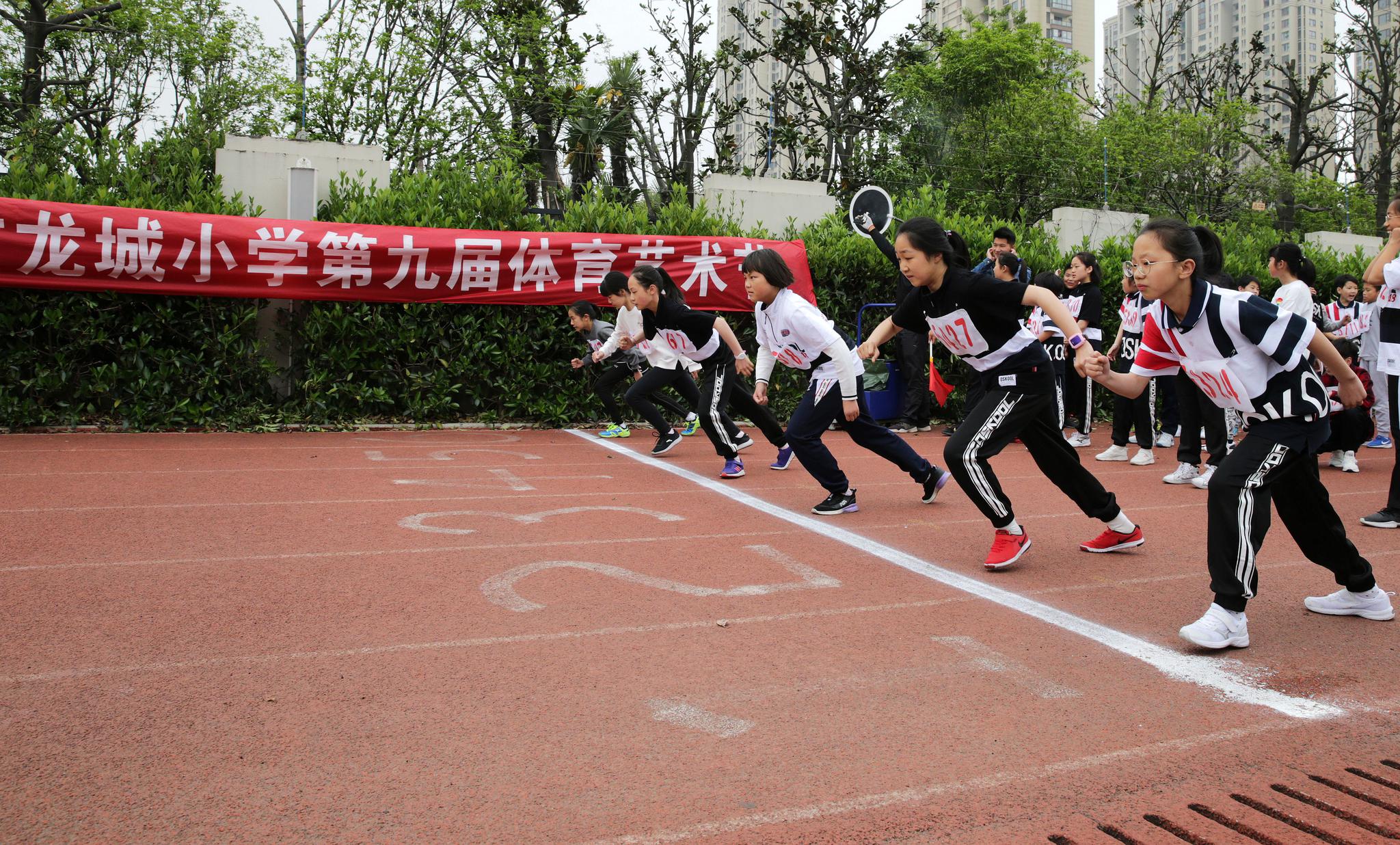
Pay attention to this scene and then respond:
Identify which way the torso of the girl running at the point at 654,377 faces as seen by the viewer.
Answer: to the viewer's left

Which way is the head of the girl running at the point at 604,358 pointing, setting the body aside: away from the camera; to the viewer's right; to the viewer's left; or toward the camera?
to the viewer's left

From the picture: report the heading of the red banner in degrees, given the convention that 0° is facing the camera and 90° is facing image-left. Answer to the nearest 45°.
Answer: approximately 0°

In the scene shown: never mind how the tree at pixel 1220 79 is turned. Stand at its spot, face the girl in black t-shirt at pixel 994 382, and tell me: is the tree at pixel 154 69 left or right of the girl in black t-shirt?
right

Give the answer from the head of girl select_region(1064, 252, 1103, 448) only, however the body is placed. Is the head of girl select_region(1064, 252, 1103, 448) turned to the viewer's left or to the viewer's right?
to the viewer's left

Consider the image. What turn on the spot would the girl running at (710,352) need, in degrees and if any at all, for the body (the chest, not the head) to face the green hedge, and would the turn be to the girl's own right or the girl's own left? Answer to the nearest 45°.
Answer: approximately 90° to the girl's own right

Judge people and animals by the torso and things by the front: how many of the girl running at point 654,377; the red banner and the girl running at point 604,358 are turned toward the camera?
1

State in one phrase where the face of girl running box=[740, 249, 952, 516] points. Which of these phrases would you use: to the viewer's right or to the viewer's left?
to the viewer's left

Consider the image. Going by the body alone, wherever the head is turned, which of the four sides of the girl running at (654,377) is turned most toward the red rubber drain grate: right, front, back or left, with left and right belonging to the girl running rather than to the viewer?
left

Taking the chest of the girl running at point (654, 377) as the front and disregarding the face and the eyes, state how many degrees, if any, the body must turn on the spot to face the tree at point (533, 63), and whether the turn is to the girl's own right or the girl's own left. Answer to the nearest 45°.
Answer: approximately 90° to the girl's own right

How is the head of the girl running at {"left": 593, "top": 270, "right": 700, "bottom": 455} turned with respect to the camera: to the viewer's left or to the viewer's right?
to the viewer's left

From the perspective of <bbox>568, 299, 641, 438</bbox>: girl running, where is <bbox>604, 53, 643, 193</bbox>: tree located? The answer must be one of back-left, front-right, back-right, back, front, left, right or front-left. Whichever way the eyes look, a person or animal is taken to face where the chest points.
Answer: right
